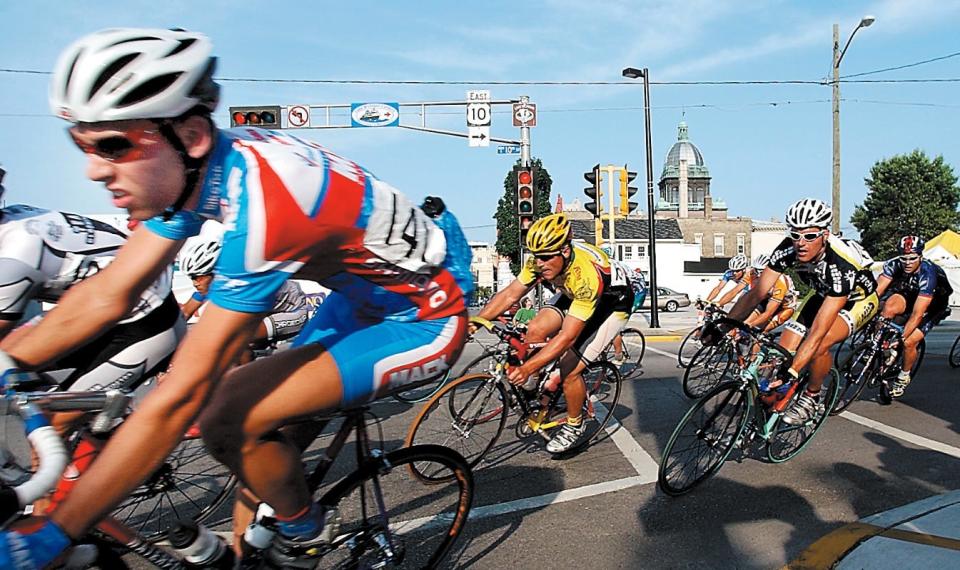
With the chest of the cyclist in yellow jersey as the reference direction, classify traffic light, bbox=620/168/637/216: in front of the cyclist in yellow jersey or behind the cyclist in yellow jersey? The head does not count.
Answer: behind

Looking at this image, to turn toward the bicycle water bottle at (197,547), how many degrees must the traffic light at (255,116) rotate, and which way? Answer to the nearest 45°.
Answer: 0° — it already faces it

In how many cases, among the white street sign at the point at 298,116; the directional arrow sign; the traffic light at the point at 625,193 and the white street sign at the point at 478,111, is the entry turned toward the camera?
3

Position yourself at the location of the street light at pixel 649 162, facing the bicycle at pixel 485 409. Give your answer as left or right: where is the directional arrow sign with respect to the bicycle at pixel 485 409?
right

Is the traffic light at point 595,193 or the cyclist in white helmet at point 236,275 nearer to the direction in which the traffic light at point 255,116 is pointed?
the cyclist in white helmet

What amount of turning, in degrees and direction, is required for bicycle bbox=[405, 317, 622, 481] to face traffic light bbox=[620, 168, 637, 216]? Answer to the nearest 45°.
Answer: approximately 135° to its right

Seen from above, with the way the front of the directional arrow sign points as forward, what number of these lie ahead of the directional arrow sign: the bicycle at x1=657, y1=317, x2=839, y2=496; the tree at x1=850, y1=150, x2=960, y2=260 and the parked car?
1

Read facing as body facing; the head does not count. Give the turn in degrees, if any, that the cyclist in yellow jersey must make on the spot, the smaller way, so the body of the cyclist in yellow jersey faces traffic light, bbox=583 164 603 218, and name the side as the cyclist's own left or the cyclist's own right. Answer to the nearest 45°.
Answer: approximately 135° to the cyclist's own right

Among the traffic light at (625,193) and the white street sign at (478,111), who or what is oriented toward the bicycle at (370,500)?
the white street sign
